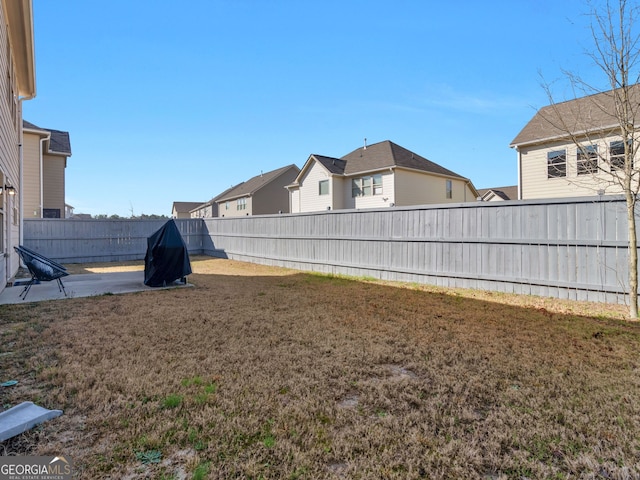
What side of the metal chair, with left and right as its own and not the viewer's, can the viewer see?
right

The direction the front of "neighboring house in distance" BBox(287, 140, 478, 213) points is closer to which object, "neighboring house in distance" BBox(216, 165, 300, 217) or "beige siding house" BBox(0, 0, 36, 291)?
the neighboring house in distance

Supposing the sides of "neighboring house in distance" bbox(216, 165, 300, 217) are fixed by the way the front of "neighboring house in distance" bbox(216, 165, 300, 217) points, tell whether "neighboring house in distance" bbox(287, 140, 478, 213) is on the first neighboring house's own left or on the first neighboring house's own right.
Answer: on the first neighboring house's own right

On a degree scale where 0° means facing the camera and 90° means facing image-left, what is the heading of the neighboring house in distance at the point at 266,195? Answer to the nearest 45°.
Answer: approximately 225°

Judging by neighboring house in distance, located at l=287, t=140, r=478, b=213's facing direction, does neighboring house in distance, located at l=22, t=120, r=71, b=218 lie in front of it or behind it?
behind

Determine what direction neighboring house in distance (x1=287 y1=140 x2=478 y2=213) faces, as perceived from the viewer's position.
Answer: facing away from the viewer and to the right of the viewer
